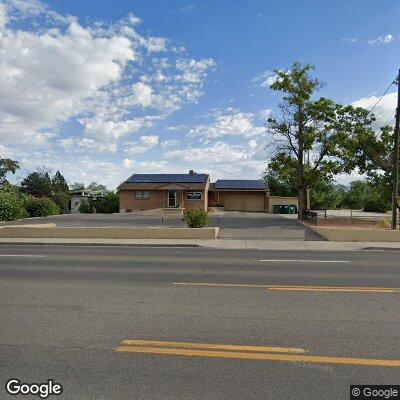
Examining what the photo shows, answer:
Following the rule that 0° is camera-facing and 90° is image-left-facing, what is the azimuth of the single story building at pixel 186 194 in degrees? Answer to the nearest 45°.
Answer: approximately 0°

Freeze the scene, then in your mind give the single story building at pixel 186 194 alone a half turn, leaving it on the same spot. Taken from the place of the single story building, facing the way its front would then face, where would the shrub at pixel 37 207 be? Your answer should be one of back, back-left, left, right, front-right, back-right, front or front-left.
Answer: back-left

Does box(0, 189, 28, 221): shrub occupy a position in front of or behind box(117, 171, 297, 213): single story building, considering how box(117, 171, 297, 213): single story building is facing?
in front
